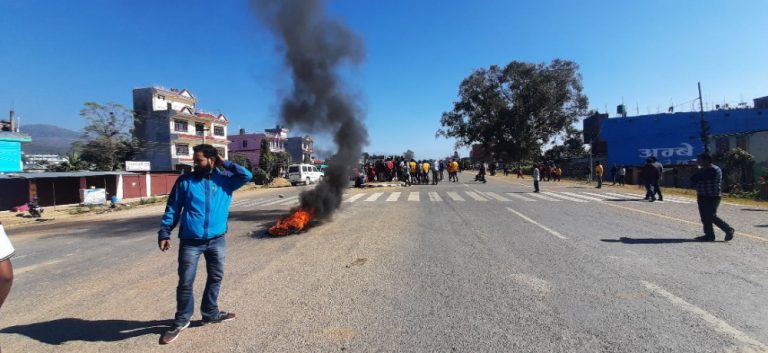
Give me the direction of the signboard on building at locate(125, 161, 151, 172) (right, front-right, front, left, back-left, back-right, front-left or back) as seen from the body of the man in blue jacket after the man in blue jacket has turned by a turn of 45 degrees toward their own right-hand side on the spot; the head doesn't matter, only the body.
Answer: back-right

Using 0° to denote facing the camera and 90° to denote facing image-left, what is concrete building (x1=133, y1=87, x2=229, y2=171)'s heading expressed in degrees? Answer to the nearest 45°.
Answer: approximately 315°

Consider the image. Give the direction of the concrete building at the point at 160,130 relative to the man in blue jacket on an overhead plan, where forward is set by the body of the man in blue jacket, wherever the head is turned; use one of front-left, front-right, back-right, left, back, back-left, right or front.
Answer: back

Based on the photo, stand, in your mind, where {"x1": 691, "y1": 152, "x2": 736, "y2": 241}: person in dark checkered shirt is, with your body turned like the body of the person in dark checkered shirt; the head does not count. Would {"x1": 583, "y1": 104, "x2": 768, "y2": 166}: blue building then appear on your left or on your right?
on your right
